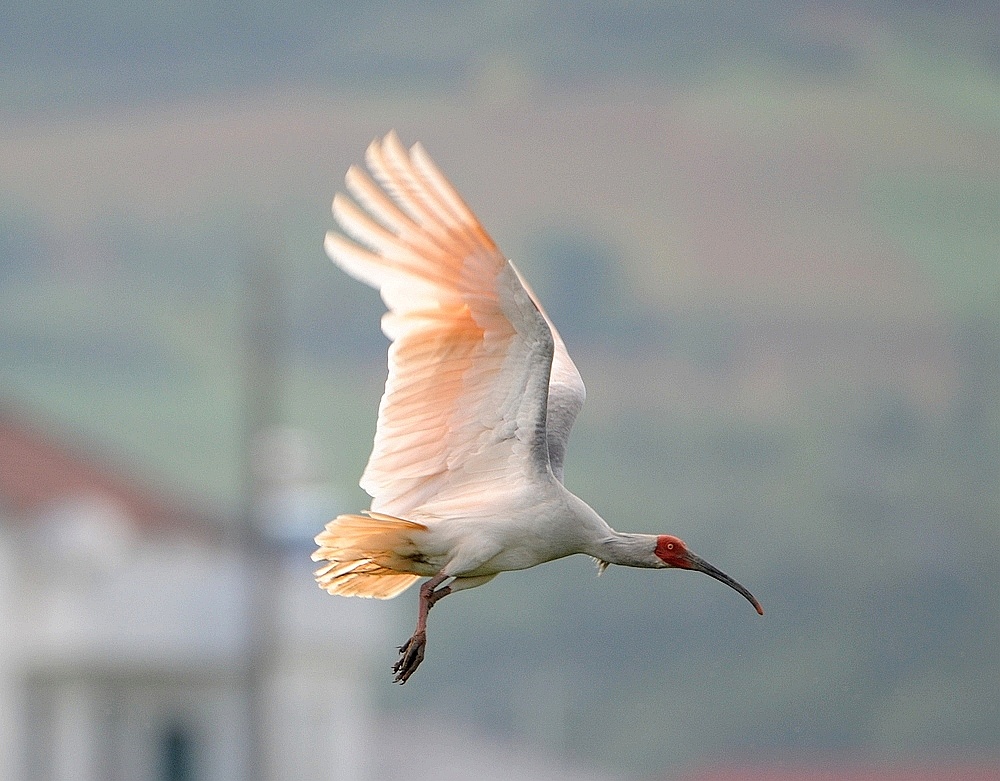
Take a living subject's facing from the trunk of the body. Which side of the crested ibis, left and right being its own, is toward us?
right
